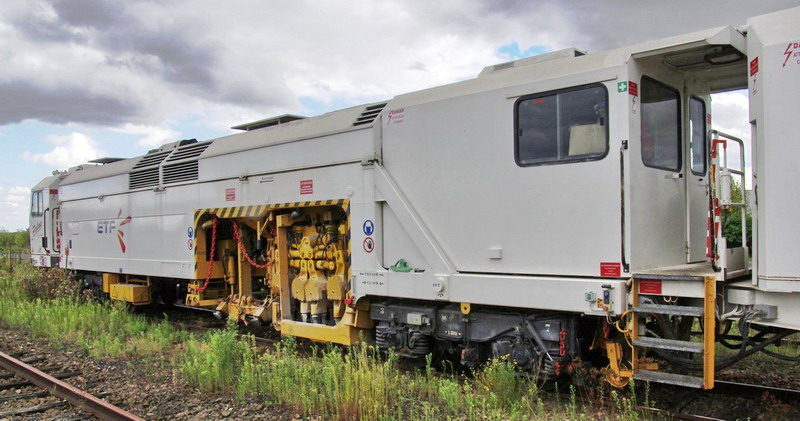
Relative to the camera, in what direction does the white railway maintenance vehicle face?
facing away from the viewer and to the left of the viewer
